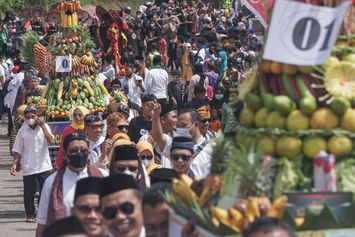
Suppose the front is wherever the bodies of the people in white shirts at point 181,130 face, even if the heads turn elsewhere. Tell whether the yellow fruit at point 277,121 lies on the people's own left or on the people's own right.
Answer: on the people's own left

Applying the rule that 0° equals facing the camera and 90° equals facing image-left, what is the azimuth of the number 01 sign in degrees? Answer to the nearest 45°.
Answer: approximately 0°

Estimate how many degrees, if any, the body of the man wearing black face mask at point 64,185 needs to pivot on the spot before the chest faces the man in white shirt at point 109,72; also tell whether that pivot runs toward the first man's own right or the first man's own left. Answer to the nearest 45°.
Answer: approximately 180°
